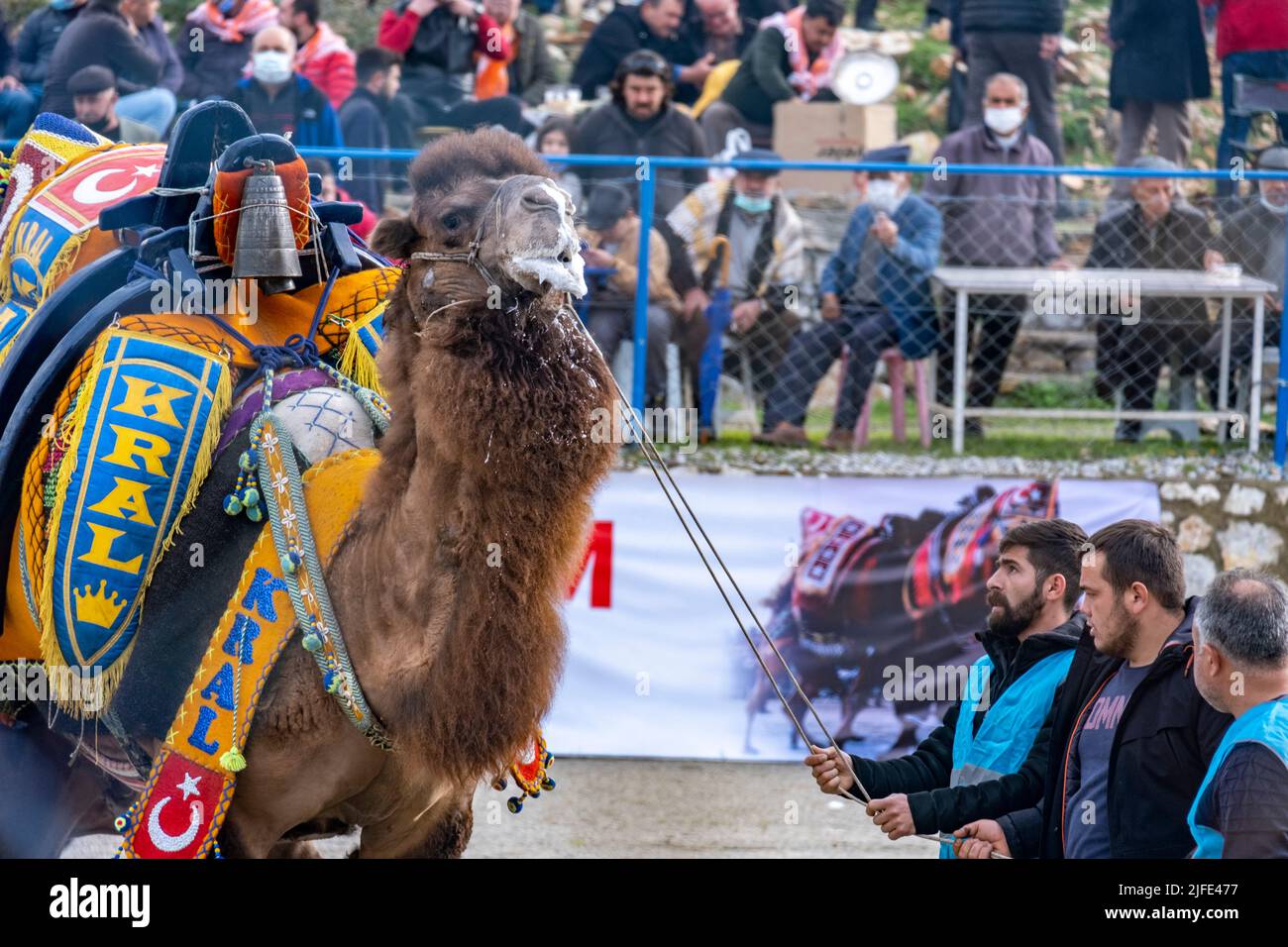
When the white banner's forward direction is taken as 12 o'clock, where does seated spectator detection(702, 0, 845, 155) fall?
The seated spectator is roughly at 6 o'clock from the white banner.

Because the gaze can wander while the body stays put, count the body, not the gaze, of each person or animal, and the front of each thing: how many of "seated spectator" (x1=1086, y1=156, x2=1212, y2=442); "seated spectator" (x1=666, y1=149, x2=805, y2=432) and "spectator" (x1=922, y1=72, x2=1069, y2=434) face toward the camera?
3

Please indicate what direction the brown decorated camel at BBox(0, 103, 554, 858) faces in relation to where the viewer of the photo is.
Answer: facing the viewer and to the right of the viewer

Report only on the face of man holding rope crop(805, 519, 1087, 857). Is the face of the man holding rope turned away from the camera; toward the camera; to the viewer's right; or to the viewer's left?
to the viewer's left

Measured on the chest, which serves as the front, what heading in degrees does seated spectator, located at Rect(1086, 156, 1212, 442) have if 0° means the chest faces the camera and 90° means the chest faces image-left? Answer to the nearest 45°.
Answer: approximately 0°

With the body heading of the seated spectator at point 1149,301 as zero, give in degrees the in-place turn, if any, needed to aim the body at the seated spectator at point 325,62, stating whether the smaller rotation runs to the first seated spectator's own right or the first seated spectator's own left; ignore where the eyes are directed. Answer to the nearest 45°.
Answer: approximately 90° to the first seated spectator's own right

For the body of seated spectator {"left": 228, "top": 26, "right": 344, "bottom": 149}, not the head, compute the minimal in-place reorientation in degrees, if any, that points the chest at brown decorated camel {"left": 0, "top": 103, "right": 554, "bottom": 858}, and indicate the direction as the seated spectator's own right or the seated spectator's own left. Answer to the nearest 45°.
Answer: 0° — they already face it

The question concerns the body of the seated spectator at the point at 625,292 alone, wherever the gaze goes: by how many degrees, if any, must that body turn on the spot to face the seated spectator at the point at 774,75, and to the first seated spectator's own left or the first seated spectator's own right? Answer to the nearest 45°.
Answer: approximately 135° to the first seated spectator's own right

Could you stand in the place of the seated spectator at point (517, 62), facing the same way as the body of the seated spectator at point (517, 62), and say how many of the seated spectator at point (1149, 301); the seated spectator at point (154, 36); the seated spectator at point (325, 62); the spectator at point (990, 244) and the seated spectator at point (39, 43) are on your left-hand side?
2

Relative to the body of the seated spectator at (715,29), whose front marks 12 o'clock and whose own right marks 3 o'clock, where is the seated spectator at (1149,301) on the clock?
the seated spectator at (1149,301) is roughly at 11 o'clock from the seated spectator at (715,29).
